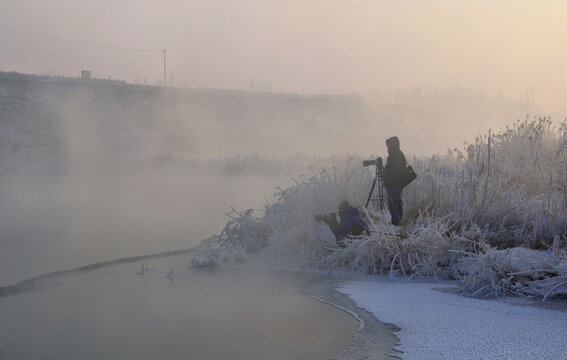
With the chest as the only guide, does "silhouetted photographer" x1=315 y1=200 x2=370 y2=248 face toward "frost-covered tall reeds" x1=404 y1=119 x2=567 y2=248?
no

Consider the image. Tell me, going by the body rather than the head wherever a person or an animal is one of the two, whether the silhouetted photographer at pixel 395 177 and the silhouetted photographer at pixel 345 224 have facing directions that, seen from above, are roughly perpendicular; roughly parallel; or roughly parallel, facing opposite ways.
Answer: roughly parallel

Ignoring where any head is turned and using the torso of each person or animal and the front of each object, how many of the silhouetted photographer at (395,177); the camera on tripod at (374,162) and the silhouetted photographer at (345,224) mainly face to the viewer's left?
3

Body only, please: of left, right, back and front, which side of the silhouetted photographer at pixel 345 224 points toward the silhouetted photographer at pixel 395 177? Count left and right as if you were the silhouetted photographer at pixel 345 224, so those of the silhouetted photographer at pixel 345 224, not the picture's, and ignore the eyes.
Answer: back

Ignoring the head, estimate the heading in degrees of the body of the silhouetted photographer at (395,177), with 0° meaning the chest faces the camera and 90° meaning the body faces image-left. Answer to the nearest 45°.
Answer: approximately 90°

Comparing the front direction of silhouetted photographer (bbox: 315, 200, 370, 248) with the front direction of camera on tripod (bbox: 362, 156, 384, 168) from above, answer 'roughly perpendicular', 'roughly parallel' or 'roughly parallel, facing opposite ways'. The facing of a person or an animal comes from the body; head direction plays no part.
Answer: roughly parallel

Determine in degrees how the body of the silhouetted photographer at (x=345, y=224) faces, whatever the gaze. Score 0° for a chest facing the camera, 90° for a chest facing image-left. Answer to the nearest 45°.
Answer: approximately 90°

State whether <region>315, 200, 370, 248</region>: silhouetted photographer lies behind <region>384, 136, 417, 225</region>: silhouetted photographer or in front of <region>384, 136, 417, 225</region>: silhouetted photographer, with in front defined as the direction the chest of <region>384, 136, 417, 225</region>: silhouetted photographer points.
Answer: in front

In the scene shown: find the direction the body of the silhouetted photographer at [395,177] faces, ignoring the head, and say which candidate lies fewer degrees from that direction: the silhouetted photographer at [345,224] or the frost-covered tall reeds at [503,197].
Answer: the silhouetted photographer

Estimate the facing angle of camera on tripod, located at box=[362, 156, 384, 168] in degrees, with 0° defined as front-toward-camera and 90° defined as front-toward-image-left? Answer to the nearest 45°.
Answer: approximately 90°

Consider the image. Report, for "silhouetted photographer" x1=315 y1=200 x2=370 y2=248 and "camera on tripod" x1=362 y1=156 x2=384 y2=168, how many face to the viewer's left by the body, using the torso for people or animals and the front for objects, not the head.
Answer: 2

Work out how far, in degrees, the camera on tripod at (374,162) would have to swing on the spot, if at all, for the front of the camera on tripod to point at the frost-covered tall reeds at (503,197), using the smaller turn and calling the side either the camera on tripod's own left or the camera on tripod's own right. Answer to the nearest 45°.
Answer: approximately 135° to the camera on tripod's own right

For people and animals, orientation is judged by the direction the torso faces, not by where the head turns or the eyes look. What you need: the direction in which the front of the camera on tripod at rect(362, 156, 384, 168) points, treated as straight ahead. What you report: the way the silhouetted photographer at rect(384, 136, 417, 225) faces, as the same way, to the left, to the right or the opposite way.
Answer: the same way
